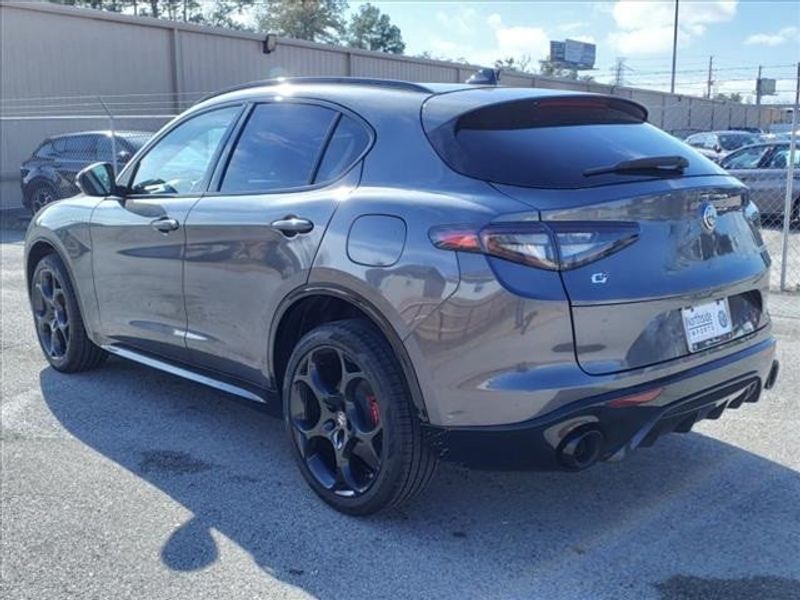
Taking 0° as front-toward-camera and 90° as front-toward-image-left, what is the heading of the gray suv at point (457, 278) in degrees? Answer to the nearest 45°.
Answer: approximately 135°

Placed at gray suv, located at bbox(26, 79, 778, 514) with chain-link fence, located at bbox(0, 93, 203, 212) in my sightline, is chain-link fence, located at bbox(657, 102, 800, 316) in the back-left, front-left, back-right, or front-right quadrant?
front-right

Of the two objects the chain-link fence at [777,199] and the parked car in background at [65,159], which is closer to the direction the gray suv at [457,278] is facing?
the parked car in background

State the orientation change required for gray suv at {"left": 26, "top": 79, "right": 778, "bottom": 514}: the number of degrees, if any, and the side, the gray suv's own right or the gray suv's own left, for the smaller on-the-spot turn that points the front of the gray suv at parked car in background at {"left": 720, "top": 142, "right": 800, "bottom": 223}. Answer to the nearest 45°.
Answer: approximately 90° to the gray suv's own right

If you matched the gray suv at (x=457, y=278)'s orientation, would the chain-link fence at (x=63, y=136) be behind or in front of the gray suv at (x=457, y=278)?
in front

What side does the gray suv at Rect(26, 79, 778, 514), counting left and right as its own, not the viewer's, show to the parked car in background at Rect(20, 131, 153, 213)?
front

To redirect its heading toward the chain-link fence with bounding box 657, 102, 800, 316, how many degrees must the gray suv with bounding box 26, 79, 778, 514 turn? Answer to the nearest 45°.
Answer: approximately 90° to its right
